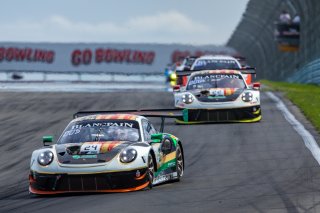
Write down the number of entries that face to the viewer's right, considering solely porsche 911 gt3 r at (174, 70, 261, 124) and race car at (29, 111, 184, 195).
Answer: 0

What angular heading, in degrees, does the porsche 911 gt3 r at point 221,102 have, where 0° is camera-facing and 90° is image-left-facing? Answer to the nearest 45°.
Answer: approximately 0°

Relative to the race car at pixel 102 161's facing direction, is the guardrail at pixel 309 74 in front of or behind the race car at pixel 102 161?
behind

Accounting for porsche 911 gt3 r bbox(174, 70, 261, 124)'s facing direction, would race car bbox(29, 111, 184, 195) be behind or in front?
in front

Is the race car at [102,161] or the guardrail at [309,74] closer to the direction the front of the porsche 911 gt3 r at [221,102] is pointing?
the race car

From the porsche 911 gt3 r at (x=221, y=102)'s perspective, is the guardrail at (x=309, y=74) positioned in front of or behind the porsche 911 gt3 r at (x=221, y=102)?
behind
